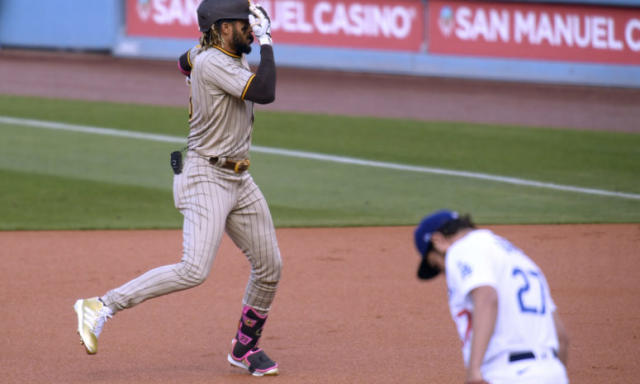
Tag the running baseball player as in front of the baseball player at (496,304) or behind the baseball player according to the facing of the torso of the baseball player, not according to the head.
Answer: in front

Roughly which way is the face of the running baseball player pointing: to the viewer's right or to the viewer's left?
to the viewer's right
